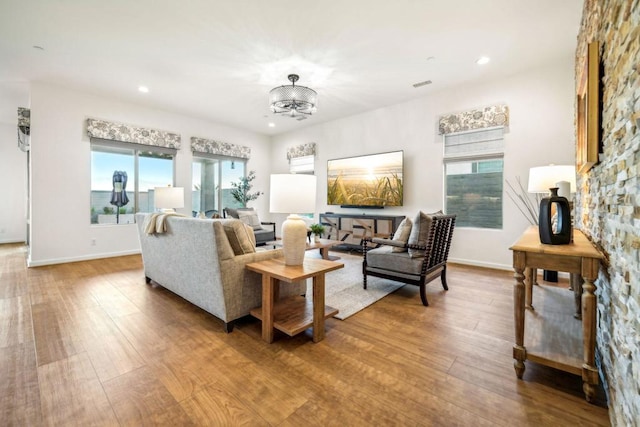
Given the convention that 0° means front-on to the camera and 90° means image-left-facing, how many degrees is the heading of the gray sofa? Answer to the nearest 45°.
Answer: approximately 225°

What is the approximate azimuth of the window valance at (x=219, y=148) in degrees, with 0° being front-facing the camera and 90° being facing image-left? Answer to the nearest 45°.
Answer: approximately 315°

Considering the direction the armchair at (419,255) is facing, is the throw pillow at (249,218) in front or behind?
in front

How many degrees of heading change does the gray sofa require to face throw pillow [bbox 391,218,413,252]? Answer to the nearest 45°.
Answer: approximately 45° to its right

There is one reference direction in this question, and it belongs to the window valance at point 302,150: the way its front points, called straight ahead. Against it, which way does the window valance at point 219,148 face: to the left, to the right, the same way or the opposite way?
to the left

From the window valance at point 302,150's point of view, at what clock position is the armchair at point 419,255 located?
The armchair is roughly at 10 o'clock from the window valance.

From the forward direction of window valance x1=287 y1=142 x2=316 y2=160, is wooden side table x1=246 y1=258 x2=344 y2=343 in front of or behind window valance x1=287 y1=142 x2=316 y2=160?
in front

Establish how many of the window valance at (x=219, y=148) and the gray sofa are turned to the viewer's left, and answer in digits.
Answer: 0

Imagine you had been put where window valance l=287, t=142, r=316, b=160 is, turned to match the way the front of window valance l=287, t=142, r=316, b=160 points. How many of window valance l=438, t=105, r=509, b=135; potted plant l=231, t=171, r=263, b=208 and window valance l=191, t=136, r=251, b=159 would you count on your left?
1

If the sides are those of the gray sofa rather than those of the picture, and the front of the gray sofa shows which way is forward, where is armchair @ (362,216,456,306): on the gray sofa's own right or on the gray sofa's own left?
on the gray sofa's own right

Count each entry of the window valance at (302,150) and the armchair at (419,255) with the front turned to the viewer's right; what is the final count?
0

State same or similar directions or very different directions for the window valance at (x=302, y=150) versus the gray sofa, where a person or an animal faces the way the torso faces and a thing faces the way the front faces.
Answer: very different directions
